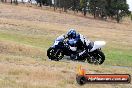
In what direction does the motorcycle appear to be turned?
to the viewer's left

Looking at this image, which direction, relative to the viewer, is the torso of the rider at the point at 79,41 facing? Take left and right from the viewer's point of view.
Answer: facing to the left of the viewer
